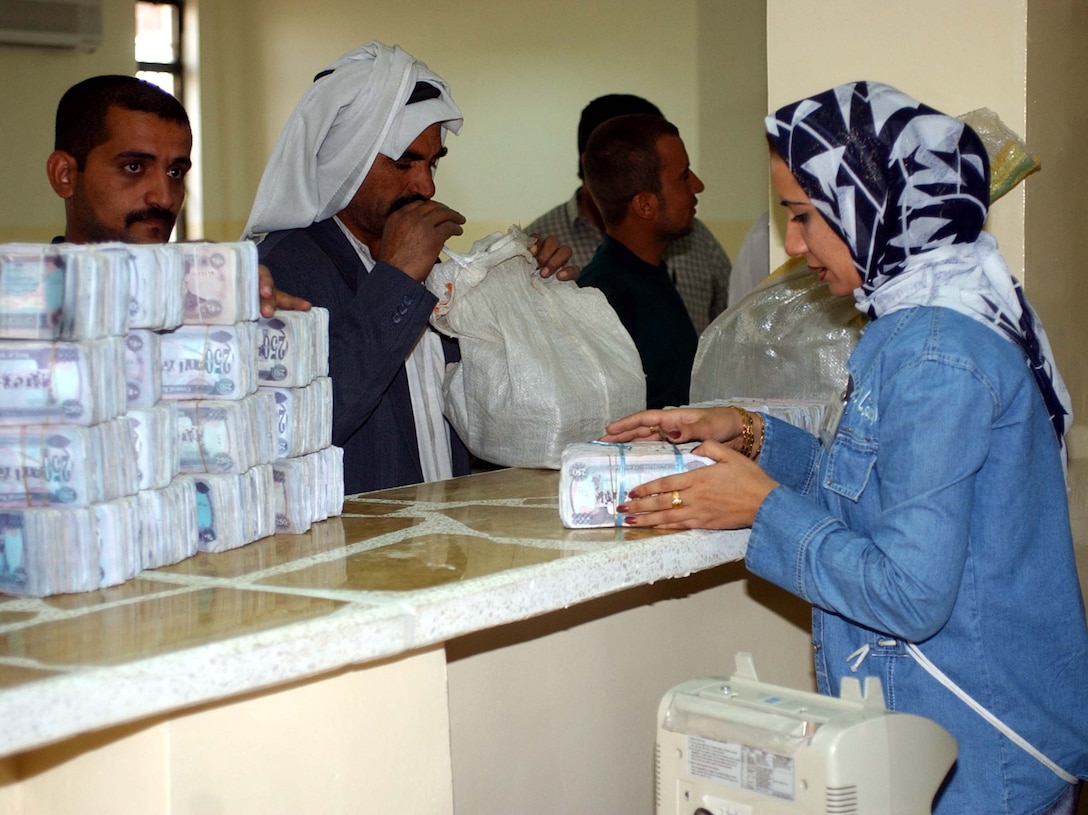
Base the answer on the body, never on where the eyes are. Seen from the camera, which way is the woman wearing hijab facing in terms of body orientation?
to the viewer's left

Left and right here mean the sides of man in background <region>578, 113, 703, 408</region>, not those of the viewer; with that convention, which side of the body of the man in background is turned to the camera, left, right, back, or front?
right

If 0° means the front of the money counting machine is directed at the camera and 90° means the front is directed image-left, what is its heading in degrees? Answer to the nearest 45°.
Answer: approximately 225°

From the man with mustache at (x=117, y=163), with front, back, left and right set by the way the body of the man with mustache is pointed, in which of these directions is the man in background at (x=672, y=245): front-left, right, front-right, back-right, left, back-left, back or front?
left

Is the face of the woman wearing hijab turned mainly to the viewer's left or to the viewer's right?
to the viewer's left

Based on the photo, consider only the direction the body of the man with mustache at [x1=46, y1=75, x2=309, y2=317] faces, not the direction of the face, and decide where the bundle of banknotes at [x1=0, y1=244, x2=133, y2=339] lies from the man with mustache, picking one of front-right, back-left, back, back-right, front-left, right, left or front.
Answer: front-right

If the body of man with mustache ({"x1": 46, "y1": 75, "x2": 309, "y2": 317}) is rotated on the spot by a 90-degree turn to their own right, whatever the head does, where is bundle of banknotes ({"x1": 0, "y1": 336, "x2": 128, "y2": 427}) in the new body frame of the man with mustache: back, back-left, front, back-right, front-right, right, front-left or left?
front-left

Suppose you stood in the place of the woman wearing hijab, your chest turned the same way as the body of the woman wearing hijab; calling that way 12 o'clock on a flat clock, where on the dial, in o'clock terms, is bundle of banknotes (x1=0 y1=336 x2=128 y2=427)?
The bundle of banknotes is roughly at 11 o'clock from the woman wearing hijab.

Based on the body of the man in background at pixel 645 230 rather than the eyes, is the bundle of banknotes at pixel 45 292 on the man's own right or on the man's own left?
on the man's own right

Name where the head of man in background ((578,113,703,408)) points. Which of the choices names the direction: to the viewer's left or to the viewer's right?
to the viewer's right

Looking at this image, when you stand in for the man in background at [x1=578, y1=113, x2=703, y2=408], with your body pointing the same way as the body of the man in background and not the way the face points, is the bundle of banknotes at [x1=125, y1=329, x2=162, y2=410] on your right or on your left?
on your right

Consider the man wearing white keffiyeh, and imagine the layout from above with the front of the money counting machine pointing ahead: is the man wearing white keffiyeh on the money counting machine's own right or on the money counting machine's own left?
on the money counting machine's own left
